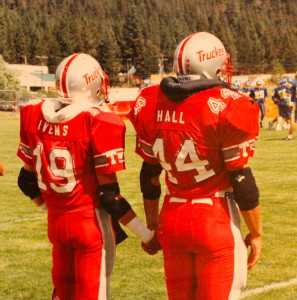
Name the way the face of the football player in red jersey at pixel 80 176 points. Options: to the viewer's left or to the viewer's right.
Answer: to the viewer's right

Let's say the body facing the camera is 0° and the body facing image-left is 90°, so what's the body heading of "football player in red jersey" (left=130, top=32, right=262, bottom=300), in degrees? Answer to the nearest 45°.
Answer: approximately 225°

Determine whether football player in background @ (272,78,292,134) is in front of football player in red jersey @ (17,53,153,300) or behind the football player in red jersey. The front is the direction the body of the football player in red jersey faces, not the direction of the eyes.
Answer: in front

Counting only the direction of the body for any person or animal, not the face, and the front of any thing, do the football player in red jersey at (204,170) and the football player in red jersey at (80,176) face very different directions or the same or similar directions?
same or similar directions

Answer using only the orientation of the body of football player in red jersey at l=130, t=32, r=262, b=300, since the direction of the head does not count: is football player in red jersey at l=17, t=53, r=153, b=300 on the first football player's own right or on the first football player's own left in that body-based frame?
on the first football player's own left

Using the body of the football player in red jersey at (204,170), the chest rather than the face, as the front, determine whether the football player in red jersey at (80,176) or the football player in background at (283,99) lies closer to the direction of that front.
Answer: the football player in background

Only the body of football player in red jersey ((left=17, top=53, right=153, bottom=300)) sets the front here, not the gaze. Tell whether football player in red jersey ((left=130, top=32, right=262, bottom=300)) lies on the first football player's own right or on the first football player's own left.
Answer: on the first football player's own right

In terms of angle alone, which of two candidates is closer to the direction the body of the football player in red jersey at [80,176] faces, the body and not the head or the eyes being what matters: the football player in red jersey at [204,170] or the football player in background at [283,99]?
the football player in background

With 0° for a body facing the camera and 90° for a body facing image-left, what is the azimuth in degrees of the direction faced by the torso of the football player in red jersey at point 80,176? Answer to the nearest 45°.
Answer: approximately 225°

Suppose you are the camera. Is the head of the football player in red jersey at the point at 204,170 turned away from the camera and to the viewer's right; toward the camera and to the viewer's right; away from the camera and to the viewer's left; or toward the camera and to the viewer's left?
away from the camera and to the viewer's right
